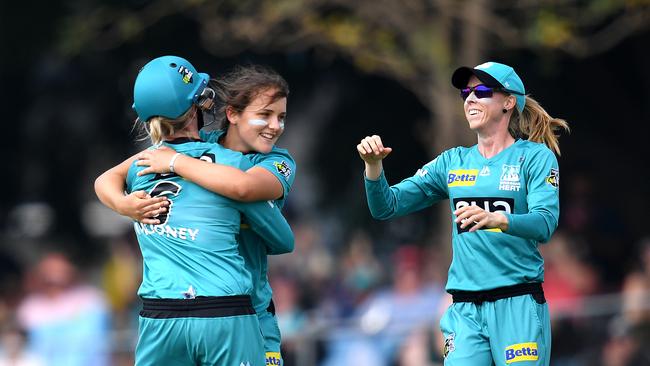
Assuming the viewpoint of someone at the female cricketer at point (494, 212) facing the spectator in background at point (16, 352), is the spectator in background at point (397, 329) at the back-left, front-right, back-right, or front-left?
front-right

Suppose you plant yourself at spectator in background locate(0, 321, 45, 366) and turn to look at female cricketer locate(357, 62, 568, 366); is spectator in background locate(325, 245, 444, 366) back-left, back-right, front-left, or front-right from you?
front-left

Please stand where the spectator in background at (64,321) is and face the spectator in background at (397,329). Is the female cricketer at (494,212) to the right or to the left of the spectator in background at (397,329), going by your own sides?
right

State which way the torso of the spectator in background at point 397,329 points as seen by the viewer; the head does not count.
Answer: toward the camera

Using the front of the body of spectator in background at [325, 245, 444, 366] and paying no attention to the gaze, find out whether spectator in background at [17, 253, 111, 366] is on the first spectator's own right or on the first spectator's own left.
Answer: on the first spectator's own right

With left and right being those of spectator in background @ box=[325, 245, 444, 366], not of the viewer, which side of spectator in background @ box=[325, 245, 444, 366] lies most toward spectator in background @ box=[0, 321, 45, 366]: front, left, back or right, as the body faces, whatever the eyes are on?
right

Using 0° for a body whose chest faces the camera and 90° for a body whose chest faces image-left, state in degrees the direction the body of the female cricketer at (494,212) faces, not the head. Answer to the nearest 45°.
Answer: approximately 45°

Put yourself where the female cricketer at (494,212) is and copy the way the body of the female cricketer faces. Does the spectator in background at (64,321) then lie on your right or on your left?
on your right

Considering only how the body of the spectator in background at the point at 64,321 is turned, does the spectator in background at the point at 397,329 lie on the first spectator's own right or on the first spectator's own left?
on the first spectator's own left

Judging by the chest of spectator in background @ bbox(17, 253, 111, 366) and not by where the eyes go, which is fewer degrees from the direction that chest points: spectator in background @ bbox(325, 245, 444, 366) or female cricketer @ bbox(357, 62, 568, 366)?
the female cricketer

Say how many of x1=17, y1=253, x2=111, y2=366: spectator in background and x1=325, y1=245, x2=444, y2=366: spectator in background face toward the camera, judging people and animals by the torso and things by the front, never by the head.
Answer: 2

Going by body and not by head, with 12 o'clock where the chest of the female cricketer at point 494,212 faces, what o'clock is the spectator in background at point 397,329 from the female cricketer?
The spectator in background is roughly at 4 o'clock from the female cricketer.

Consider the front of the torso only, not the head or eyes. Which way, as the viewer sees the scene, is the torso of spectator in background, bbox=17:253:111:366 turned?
toward the camera

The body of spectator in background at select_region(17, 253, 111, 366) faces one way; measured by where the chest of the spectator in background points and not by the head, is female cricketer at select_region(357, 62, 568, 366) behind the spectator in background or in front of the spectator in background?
in front
